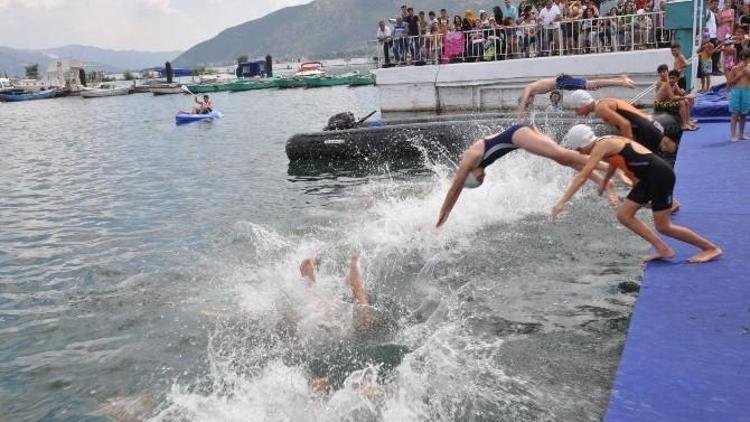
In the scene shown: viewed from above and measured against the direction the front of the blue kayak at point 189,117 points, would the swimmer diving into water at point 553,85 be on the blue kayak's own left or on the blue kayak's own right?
on the blue kayak's own left

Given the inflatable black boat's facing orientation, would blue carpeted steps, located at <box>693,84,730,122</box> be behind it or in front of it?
in front

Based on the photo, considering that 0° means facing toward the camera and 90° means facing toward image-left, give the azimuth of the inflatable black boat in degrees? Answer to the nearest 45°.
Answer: approximately 270°

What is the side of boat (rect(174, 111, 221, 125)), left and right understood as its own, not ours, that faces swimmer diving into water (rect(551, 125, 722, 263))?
left

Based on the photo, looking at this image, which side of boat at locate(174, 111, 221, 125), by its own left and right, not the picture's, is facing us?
left
